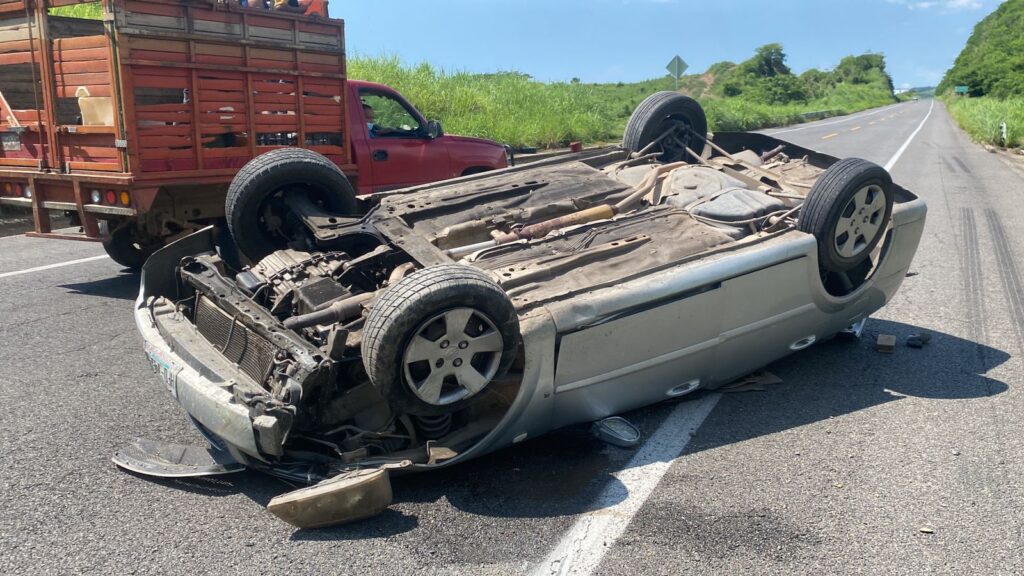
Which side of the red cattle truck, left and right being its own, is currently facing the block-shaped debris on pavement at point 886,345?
right

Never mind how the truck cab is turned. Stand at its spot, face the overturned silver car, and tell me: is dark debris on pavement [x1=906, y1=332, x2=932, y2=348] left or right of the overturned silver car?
left

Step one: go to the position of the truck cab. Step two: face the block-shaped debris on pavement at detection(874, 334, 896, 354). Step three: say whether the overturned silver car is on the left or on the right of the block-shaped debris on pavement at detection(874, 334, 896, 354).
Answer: right

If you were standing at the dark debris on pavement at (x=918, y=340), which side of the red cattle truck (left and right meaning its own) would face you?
right

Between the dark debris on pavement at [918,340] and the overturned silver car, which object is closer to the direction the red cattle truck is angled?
the dark debris on pavement

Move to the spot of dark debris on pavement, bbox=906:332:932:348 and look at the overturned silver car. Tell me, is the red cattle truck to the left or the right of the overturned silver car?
right

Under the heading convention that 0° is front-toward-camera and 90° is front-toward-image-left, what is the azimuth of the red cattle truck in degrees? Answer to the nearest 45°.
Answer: approximately 225°
